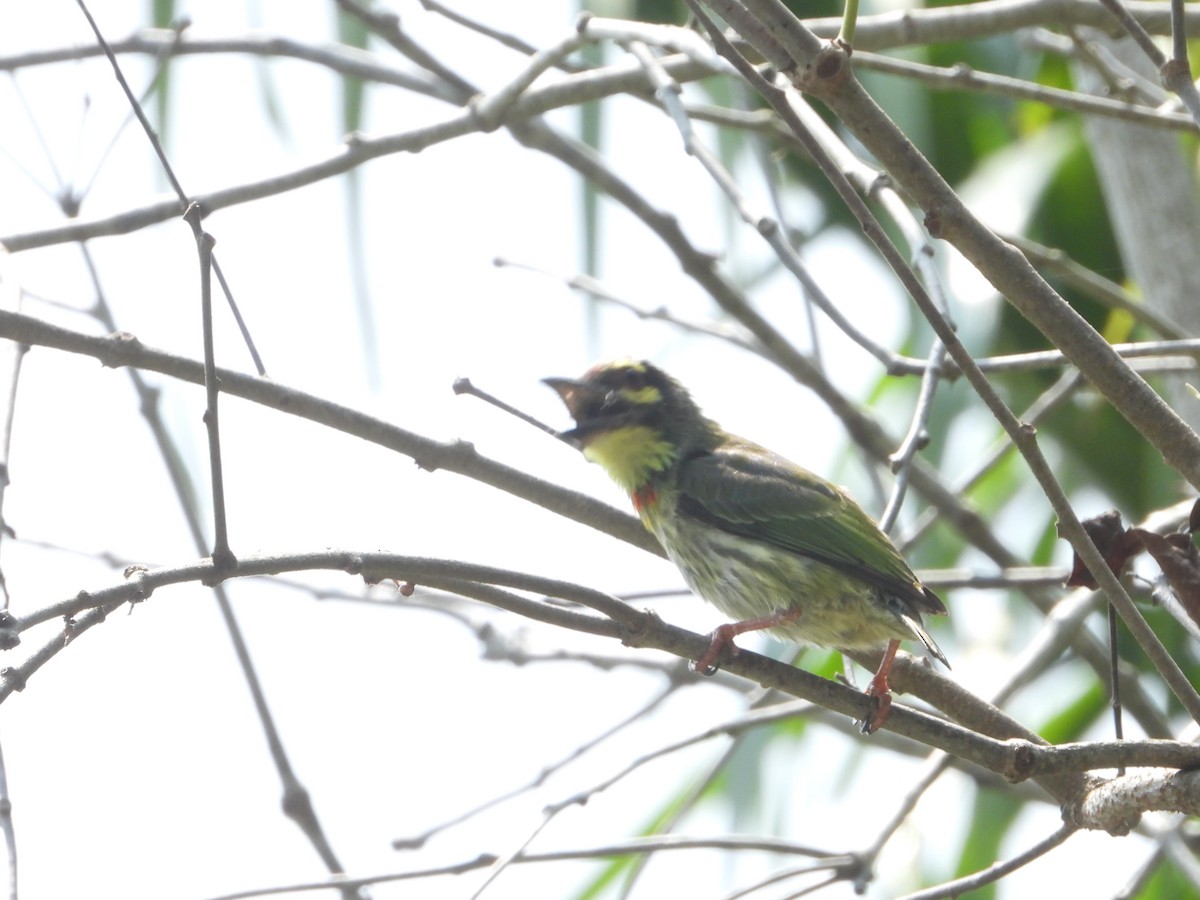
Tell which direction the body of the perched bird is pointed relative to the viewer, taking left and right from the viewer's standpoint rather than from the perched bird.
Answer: facing to the left of the viewer
